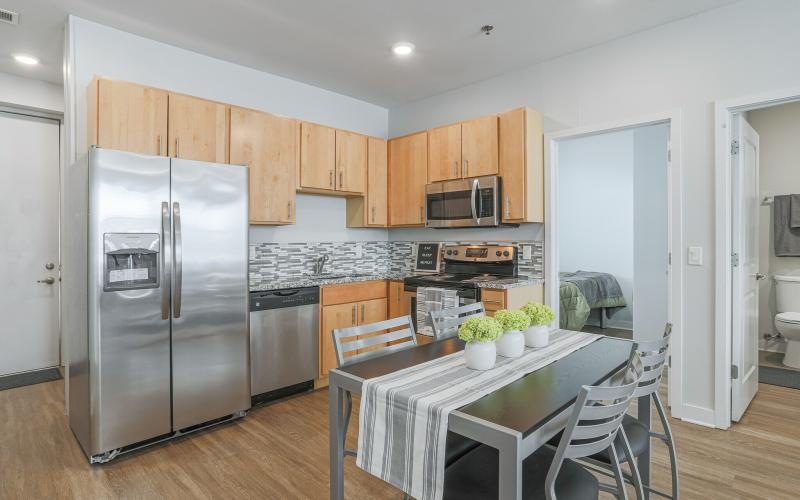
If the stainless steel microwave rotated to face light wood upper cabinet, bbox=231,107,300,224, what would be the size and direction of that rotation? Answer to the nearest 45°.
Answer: approximately 45° to its right

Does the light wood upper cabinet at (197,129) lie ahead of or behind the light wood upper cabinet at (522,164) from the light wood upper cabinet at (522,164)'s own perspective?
ahead

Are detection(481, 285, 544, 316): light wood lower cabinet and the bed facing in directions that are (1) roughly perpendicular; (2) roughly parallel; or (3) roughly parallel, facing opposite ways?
roughly perpendicular

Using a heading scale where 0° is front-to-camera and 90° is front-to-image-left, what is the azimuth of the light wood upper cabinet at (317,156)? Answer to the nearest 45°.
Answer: approximately 315°

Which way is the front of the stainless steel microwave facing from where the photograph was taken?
facing the viewer and to the left of the viewer

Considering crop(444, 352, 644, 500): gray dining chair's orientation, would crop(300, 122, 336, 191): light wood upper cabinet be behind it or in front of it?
in front

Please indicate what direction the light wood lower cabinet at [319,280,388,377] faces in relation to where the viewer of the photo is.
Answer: facing the viewer and to the right of the viewer

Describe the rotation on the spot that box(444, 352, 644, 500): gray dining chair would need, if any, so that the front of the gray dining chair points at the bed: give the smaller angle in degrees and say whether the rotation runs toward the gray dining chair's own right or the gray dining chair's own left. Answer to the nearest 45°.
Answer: approximately 45° to the gray dining chair's own right

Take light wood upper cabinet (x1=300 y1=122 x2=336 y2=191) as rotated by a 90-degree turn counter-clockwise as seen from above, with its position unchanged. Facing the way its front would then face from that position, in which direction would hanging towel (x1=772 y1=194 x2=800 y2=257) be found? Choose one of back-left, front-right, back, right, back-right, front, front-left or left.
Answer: front-right
